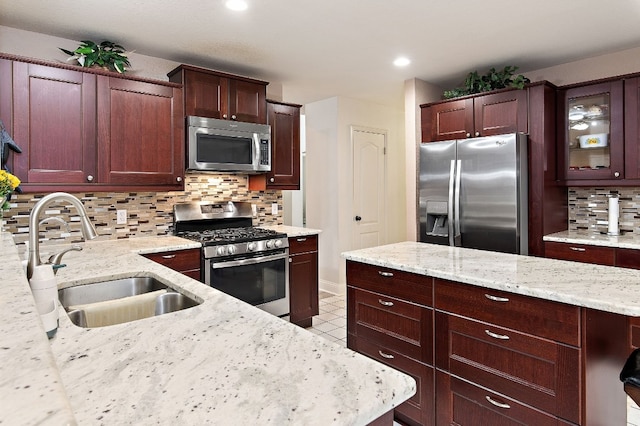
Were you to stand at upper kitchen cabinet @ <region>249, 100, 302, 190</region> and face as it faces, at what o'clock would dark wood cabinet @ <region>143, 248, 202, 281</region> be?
The dark wood cabinet is roughly at 3 o'clock from the upper kitchen cabinet.

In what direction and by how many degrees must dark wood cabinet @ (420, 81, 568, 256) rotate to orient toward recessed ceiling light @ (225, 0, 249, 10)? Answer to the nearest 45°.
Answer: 0° — it already faces it

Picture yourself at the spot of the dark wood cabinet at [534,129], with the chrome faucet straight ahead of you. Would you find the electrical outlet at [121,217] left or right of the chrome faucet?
right

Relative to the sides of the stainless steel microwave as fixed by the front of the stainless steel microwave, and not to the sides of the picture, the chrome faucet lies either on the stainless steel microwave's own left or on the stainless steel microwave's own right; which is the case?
on the stainless steel microwave's own right

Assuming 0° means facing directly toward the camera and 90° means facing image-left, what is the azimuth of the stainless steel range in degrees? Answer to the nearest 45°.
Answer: approximately 315°

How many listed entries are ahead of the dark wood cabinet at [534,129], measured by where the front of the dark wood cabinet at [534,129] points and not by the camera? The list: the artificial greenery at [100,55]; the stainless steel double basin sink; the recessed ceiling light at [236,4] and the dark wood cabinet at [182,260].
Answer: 4

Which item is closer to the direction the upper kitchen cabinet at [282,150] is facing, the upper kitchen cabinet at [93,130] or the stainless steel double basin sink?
the stainless steel double basin sink
